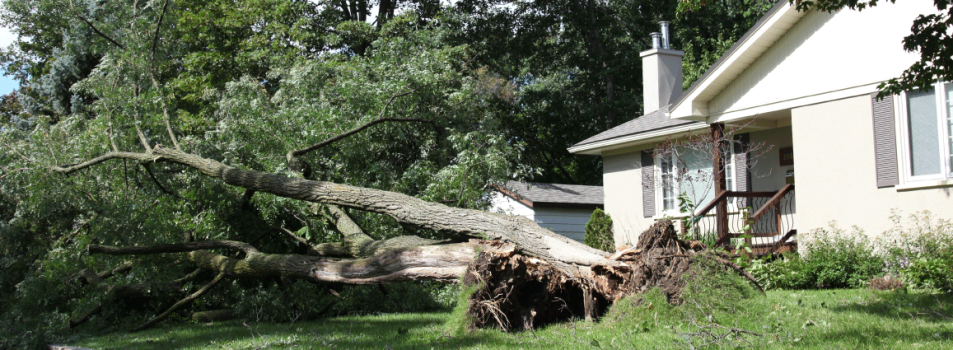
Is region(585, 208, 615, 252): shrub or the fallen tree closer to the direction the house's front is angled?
the fallen tree

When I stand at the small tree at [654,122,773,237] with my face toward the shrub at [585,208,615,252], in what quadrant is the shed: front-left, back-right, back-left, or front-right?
front-right

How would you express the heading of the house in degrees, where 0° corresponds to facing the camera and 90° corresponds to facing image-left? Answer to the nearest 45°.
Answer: approximately 45°

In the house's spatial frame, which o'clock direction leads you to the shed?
The shed is roughly at 3 o'clock from the house.

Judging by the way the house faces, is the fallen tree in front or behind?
in front

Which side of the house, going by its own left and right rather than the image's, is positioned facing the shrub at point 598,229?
right

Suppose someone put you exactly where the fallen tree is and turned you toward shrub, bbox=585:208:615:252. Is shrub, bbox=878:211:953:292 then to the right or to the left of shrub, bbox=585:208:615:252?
right
